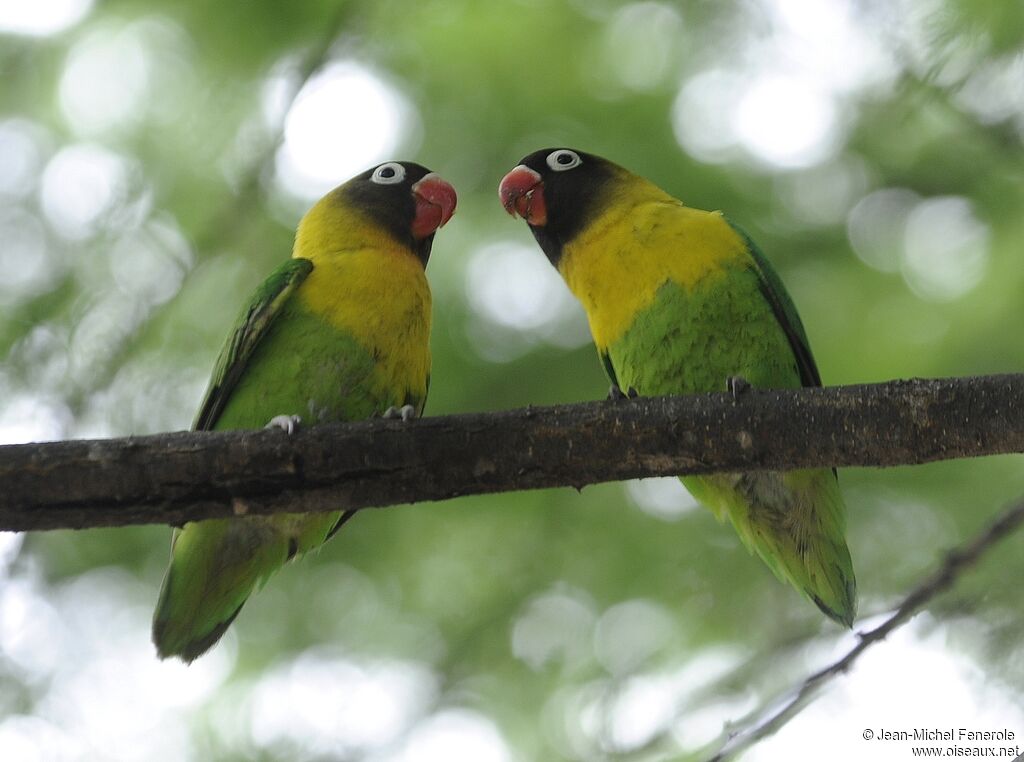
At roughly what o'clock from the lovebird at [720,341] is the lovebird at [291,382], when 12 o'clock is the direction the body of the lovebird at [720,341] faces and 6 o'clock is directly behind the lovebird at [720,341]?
the lovebird at [291,382] is roughly at 1 o'clock from the lovebird at [720,341].

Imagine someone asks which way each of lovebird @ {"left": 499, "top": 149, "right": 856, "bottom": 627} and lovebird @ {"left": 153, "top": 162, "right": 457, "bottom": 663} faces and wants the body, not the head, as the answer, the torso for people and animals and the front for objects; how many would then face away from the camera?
0

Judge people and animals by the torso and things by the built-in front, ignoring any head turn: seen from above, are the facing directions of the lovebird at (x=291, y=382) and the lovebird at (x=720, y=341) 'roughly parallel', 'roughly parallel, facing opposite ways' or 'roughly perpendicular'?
roughly perpendicular

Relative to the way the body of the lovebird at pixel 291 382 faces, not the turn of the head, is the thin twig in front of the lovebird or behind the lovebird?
in front

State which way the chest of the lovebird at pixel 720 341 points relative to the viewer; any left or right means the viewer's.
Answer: facing the viewer and to the left of the viewer

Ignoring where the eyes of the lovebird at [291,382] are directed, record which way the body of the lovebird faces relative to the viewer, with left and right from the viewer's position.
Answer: facing the viewer and to the right of the viewer
